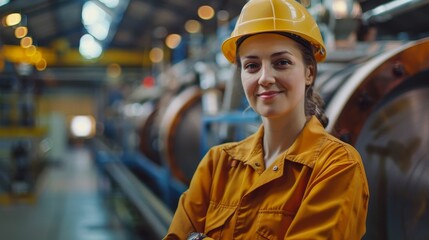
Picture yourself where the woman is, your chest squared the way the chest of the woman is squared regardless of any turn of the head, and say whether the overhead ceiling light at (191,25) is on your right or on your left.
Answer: on your right

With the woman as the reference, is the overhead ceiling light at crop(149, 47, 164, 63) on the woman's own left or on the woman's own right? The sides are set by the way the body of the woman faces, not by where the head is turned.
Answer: on the woman's own right

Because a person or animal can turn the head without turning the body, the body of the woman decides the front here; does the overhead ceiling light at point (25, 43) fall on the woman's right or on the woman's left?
on the woman's right

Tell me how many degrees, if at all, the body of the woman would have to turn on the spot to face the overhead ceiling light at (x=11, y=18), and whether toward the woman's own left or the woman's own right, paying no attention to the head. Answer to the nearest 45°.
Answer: approximately 90° to the woman's own right

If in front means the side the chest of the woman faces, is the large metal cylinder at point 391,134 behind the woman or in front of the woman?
behind

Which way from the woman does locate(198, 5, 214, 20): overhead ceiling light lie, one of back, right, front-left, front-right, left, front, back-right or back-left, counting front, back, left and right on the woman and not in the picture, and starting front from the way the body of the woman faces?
back-right

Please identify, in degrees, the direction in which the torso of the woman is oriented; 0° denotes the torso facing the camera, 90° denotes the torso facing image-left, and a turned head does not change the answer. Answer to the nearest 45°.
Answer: approximately 45°
